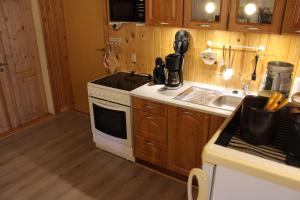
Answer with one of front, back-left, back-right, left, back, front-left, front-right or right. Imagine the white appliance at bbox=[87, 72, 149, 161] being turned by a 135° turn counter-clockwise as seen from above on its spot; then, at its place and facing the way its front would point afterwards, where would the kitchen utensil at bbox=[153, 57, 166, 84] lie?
front

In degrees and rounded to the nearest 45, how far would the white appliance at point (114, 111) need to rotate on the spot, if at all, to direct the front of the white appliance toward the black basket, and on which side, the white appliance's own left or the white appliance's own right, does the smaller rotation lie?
approximately 90° to the white appliance's own left

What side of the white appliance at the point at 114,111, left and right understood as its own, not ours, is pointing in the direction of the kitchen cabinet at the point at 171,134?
left

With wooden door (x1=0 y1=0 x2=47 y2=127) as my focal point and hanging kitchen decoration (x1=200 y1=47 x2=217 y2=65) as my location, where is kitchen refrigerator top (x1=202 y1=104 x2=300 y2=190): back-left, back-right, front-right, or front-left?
back-left

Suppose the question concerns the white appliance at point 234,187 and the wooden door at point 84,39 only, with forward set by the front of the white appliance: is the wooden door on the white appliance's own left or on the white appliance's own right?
on the white appliance's own right

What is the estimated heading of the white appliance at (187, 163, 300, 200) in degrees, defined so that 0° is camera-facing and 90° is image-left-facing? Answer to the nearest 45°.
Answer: approximately 45°
